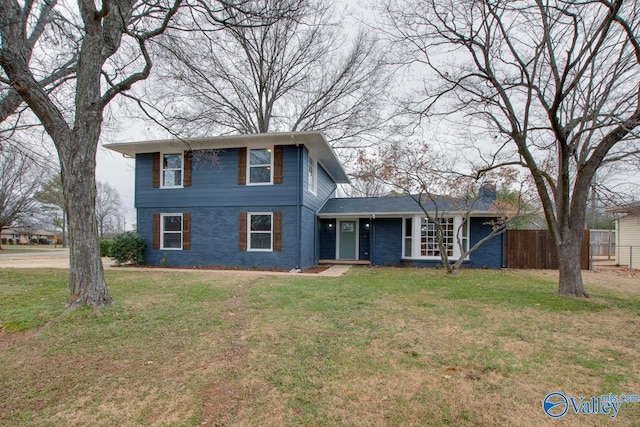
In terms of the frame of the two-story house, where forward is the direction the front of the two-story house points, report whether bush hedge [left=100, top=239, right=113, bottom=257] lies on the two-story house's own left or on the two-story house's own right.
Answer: on the two-story house's own right

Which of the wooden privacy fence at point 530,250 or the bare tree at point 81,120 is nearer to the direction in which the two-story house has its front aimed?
the bare tree

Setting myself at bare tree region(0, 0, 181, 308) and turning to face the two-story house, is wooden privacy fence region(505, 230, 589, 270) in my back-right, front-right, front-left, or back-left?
front-right

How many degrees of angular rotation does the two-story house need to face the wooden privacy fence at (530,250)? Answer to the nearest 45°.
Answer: approximately 90° to its left

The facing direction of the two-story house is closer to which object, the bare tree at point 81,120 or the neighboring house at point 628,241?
the bare tree

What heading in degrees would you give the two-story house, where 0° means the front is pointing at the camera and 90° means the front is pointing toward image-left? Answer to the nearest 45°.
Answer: approximately 0°

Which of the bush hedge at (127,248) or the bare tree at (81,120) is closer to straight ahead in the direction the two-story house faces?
the bare tree

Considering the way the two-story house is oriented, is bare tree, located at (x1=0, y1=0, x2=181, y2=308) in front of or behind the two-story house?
in front

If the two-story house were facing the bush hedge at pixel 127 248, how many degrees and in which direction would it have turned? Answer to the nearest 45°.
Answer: approximately 90° to its right
